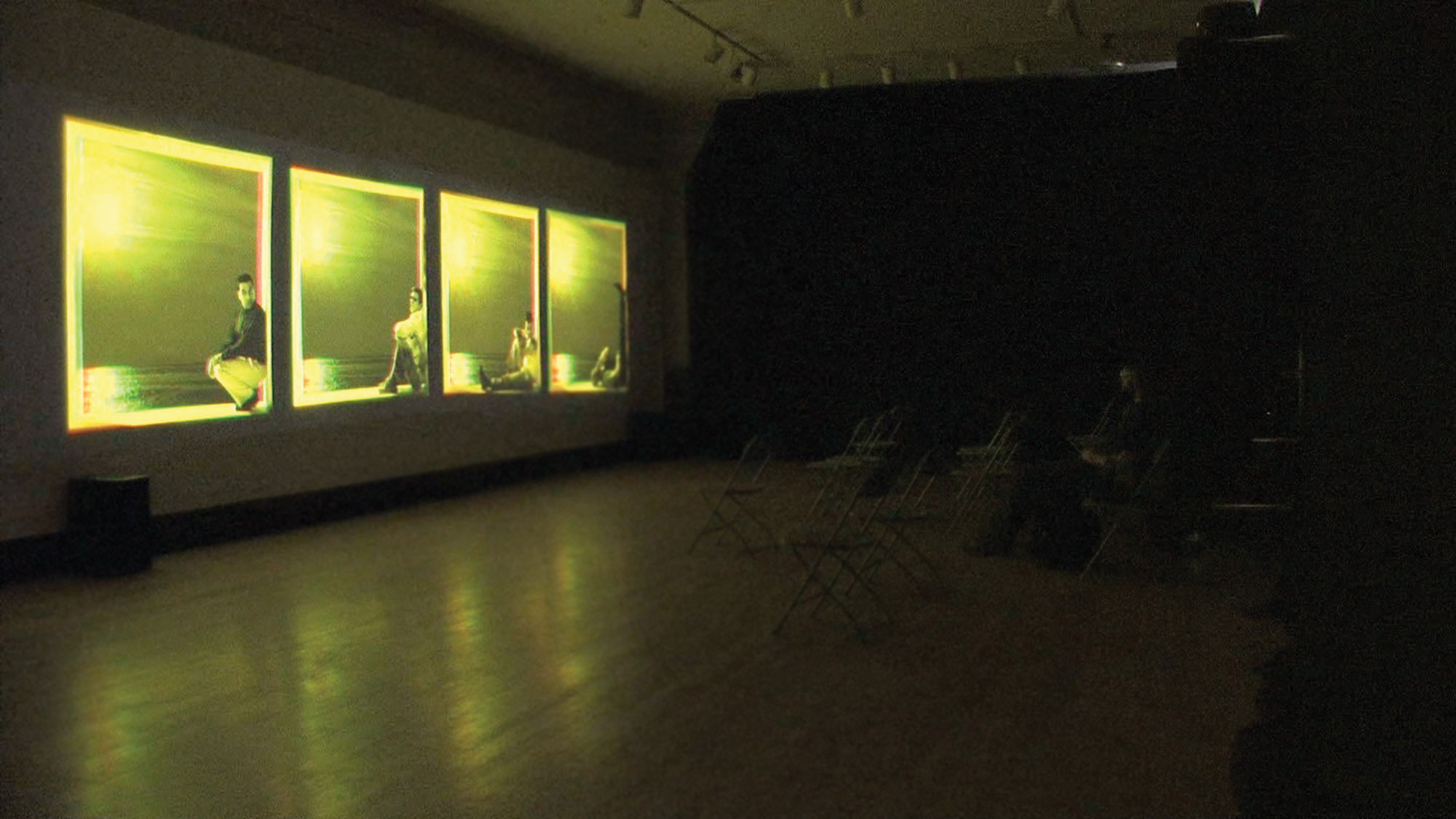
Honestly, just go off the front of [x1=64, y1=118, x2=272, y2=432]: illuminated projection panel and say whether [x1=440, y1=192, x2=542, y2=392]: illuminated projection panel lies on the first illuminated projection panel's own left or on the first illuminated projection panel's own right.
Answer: on the first illuminated projection panel's own left

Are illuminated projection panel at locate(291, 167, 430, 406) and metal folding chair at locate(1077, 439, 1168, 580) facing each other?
yes

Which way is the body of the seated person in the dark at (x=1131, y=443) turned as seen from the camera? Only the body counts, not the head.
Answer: to the viewer's left
